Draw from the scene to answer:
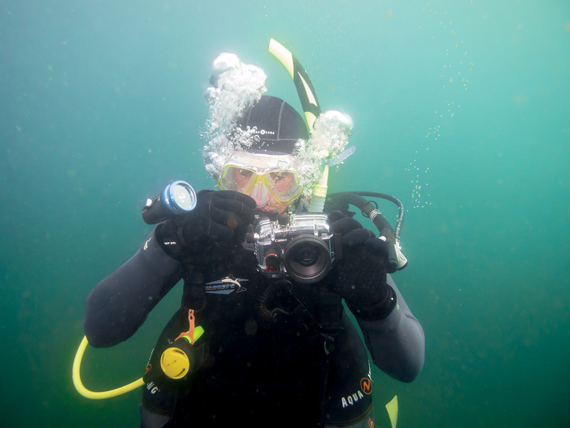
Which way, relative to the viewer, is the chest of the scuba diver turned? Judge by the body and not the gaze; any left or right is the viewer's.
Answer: facing the viewer
